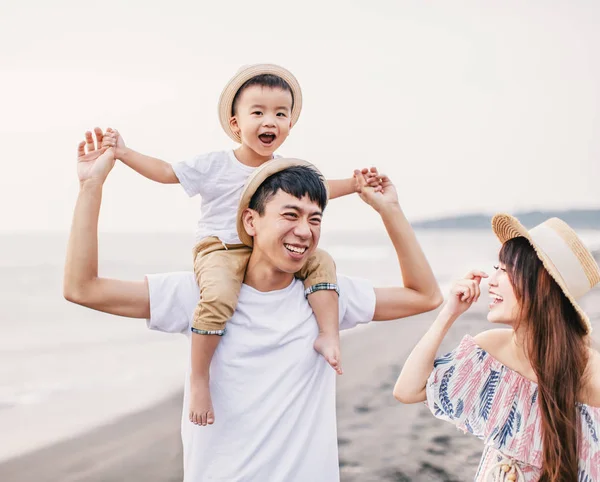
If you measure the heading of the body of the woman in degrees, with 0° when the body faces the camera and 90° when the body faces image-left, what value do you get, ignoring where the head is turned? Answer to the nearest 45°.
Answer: approximately 45°

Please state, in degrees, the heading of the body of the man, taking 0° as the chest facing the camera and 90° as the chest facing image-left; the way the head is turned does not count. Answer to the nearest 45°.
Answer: approximately 0°

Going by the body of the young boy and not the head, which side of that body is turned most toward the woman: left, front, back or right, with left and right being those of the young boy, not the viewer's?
left

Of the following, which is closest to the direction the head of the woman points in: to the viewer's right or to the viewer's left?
to the viewer's left

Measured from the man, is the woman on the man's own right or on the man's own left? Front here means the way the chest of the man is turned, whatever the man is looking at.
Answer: on the man's own left
